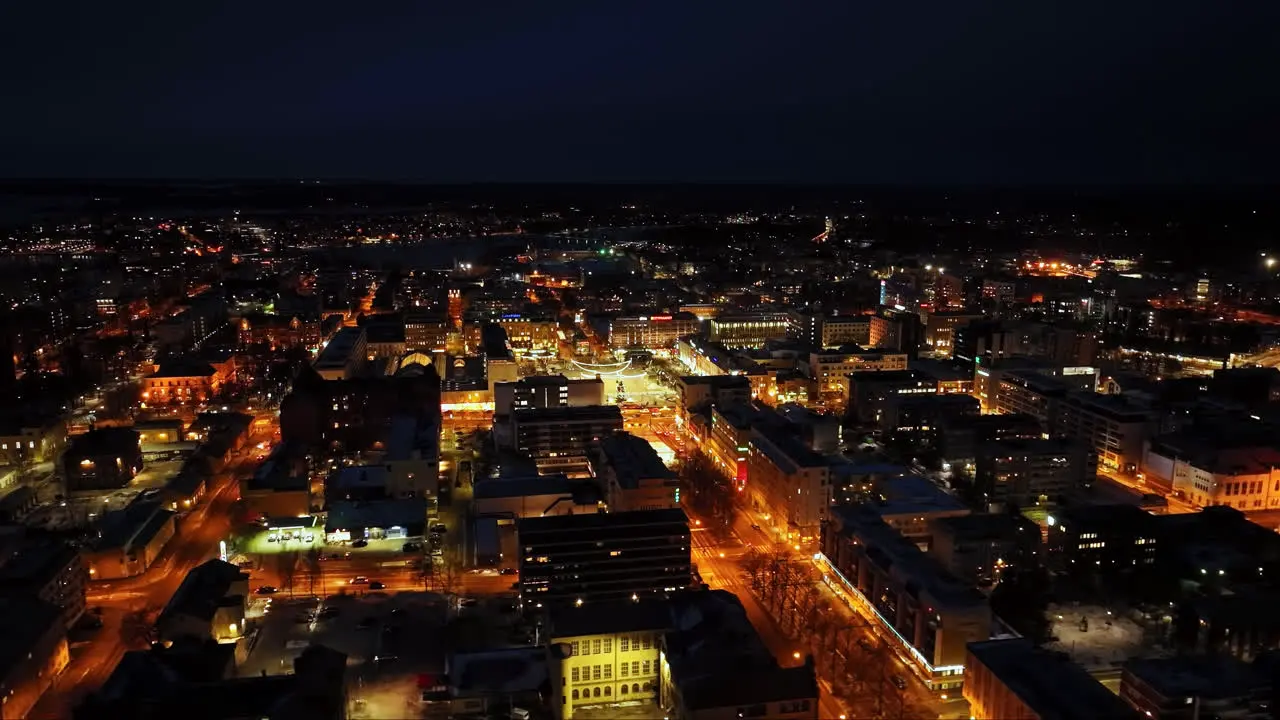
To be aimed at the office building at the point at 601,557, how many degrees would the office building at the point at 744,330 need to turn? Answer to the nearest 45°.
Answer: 0° — it already faces it

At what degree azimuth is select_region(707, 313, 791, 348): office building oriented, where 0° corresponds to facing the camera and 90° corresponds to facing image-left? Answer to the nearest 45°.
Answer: approximately 0°

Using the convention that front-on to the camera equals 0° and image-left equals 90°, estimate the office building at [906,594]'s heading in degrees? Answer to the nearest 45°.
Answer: approximately 45°

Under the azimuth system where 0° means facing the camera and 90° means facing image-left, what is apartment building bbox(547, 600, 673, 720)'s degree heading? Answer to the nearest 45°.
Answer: approximately 0°

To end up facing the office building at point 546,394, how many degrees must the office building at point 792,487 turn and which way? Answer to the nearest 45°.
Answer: approximately 90° to its right

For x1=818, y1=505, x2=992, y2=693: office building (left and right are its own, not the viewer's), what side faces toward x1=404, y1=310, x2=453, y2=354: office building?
right

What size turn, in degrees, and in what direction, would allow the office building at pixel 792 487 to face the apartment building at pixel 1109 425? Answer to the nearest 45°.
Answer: approximately 180°

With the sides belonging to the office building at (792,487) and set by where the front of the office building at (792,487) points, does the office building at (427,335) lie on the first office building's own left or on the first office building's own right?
on the first office building's own right

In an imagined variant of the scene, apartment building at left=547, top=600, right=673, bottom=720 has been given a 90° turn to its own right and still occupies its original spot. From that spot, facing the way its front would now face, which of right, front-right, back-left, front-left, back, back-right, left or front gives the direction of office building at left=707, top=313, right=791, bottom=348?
right

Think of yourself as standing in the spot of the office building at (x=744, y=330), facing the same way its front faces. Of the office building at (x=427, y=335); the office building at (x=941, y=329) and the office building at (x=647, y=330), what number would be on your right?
2

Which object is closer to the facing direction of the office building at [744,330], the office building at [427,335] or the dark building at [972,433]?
the dark building

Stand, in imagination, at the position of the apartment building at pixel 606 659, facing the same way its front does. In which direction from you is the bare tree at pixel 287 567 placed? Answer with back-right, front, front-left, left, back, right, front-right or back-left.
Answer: back-right

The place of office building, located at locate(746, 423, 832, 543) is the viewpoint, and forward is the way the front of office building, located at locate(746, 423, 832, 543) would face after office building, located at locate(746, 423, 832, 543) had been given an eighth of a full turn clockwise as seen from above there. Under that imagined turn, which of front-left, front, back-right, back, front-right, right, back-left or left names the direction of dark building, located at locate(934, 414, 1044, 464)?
back-right

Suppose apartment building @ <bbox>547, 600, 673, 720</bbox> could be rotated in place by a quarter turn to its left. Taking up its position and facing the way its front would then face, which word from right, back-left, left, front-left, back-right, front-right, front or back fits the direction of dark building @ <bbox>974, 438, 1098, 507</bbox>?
front-left
